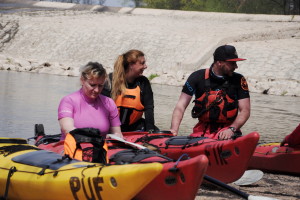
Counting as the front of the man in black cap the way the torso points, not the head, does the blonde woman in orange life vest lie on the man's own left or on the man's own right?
on the man's own right

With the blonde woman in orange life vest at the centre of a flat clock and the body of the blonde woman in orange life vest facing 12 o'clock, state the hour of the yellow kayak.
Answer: The yellow kayak is roughly at 2 o'clock from the blonde woman in orange life vest.

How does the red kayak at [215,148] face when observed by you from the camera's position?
facing the viewer and to the right of the viewer

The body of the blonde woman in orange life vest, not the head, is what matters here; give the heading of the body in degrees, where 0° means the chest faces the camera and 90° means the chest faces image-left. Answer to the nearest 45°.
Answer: approximately 315°

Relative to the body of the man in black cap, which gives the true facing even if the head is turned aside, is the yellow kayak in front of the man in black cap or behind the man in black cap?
in front

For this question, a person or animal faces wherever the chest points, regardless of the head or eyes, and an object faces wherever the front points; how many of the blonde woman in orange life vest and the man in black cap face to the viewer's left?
0

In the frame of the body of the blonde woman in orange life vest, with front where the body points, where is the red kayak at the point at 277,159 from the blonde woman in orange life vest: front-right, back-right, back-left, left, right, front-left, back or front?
front-left

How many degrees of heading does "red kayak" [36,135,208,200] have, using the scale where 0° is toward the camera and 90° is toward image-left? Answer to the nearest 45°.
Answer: approximately 315°

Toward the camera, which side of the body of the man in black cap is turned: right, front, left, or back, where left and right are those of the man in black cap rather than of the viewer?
front

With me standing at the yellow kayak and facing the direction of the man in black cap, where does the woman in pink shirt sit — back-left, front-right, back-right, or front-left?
front-left
